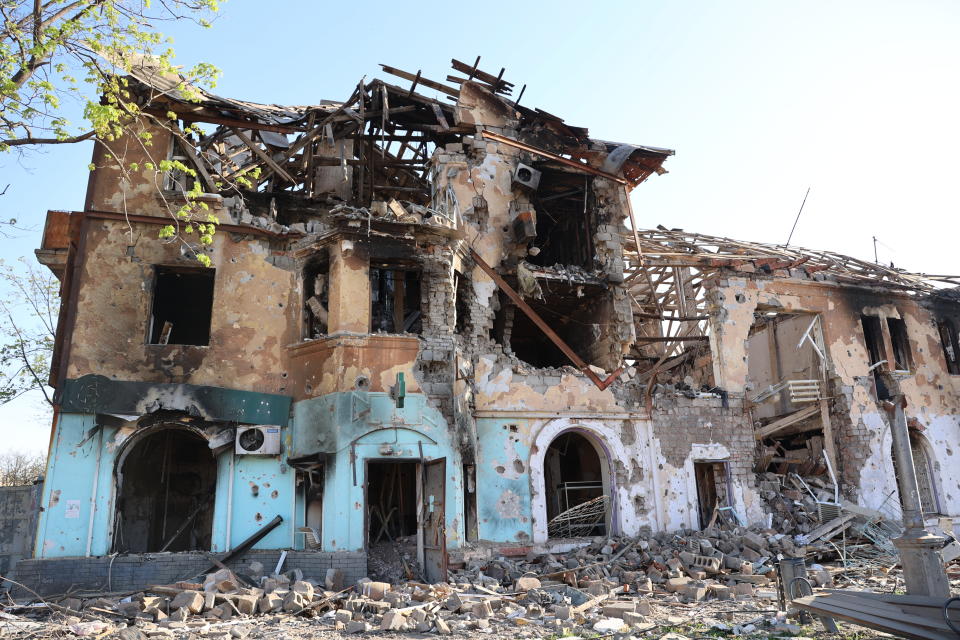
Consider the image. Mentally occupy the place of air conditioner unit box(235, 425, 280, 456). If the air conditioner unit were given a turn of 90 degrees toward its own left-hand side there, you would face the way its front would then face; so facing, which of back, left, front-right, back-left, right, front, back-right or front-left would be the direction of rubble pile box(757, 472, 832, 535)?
front

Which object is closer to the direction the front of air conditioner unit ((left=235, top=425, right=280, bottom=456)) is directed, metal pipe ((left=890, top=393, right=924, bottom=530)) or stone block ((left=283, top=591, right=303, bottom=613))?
the stone block

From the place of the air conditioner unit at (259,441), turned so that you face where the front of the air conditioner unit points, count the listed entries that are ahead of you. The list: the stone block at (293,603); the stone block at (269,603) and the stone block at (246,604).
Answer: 3

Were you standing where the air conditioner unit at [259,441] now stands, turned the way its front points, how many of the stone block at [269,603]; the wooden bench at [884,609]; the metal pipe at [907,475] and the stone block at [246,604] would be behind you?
0

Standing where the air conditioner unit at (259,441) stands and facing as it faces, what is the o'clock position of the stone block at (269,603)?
The stone block is roughly at 12 o'clock from the air conditioner unit.

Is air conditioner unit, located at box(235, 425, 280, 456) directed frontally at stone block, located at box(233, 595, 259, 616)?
yes

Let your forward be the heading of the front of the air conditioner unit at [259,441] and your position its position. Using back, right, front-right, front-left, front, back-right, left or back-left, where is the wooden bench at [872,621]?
front-left

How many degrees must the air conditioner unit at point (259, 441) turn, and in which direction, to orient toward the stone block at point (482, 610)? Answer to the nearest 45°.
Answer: approximately 45° to its left

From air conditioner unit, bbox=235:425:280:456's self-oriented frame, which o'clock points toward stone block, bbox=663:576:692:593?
The stone block is roughly at 10 o'clock from the air conditioner unit.

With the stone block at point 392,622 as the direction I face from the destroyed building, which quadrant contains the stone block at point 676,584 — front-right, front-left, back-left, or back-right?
front-left

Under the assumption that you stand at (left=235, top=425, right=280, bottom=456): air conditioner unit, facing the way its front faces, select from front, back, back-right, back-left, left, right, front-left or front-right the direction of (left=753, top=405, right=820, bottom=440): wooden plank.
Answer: left

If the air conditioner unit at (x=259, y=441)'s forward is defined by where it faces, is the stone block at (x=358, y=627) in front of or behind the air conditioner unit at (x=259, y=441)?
in front

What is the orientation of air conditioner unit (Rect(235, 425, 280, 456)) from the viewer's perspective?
toward the camera

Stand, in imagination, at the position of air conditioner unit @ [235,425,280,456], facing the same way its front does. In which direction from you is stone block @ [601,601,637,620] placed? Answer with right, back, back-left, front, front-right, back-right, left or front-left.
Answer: front-left

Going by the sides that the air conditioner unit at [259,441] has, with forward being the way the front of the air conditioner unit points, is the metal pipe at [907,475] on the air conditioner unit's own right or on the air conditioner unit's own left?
on the air conditioner unit's own left
